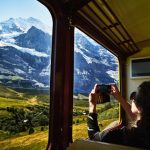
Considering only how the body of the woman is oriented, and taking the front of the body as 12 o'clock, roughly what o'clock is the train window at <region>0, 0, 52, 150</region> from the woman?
The train window is roughly at 11 o'clock from the woman.

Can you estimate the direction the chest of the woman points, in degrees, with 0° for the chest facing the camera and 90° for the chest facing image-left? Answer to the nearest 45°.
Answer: approximately 135°
